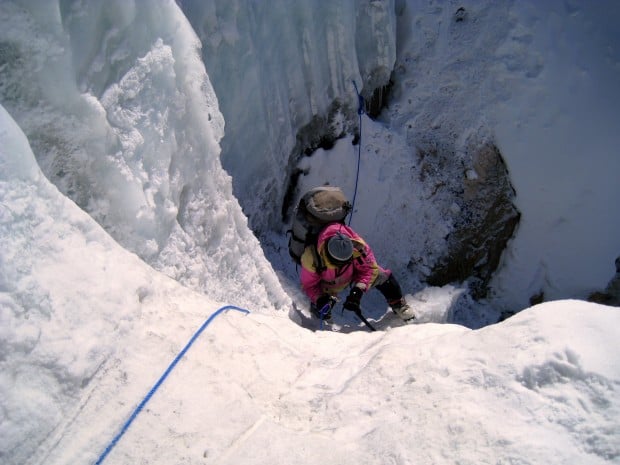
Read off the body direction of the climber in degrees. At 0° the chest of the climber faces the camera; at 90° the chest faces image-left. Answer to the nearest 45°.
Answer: approximately 0°
